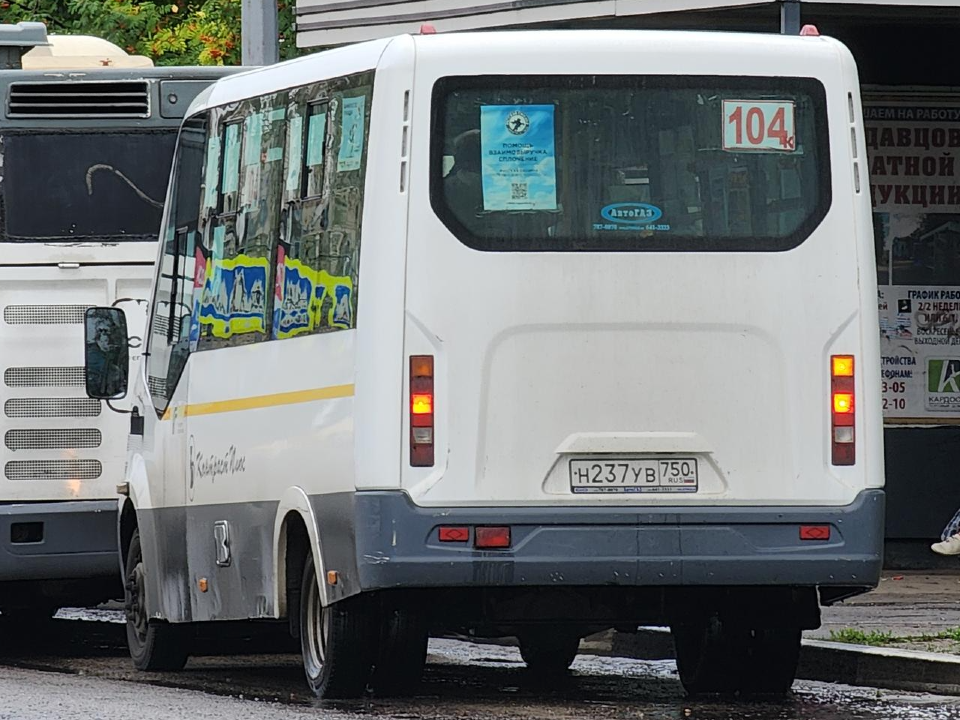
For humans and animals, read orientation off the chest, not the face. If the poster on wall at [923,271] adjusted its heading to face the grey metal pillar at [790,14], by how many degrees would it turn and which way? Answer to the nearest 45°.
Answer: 0° — it already faces it

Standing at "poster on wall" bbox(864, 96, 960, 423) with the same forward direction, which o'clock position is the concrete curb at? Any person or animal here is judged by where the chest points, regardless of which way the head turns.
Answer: The concrete curb is roughly at 12 o'clock from the poster on wall.

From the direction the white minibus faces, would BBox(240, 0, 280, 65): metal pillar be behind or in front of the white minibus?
in front

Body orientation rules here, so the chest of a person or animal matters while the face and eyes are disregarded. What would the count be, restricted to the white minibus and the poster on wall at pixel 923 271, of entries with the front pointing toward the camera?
1

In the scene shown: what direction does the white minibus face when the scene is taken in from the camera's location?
facing away from the viewer

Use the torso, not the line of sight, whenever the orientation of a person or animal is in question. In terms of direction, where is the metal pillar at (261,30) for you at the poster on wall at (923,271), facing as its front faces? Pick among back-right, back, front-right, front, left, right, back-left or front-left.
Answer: right

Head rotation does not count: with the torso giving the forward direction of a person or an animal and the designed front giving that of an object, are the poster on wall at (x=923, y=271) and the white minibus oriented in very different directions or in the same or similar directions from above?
very different directions

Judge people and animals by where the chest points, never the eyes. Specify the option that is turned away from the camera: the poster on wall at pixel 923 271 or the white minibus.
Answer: the white minibus

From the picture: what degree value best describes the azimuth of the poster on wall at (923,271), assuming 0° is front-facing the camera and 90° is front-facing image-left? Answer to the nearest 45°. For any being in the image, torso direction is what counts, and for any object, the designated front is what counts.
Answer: approximately 0°

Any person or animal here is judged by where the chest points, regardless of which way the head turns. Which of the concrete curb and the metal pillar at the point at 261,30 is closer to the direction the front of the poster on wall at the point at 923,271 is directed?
the concrete curb

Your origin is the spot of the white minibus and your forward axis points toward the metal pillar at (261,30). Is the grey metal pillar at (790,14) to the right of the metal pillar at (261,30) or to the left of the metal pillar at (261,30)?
right

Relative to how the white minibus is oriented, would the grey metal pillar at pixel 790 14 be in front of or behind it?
in front
